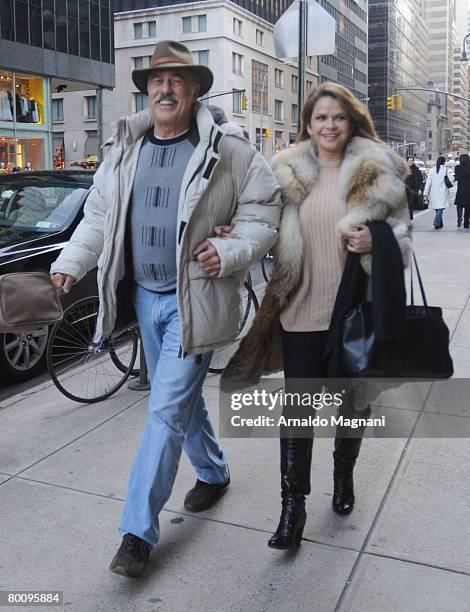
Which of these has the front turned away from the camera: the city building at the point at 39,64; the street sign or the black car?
the street sign

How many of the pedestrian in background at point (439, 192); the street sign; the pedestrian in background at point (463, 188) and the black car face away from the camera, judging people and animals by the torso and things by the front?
3

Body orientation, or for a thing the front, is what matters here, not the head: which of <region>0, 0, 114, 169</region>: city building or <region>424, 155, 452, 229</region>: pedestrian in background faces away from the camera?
the pedestrian in background

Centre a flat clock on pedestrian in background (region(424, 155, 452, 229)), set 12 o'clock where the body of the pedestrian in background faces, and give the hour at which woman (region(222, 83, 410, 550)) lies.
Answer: The woman is roughly at 6 o'clock from the pedestrian in background.

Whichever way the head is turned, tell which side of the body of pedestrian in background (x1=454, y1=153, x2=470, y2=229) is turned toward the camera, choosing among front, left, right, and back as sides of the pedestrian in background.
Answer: back

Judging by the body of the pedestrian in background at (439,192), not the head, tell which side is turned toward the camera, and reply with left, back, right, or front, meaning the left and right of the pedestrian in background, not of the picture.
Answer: back

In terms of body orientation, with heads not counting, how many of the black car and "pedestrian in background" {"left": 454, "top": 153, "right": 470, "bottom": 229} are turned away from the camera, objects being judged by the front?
1

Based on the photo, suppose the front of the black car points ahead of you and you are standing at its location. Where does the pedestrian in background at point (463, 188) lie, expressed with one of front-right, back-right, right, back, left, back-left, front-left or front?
back

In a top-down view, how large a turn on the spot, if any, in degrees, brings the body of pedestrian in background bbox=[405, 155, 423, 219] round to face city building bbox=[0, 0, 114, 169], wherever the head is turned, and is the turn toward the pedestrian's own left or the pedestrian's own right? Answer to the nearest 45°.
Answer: approximately 90° to the pedestrian's own right

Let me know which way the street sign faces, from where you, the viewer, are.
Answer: facing away from the viewer

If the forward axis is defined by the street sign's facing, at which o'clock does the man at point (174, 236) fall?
The man is roughly at 6 o'clock from the street sign.

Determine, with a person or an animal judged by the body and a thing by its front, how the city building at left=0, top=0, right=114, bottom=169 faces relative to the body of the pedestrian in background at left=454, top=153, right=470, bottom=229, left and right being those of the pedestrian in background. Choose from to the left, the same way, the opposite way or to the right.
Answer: to the right

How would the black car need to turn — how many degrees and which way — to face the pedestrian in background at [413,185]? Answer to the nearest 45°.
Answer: approximately 180°

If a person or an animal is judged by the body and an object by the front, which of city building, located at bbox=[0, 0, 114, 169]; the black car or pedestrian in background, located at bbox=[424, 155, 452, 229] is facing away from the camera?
the pedestrian in background
